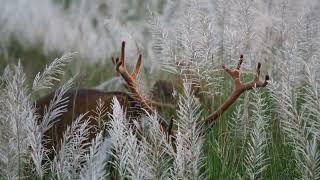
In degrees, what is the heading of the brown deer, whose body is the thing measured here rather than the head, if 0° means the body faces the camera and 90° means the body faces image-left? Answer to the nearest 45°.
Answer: approximately 315°
